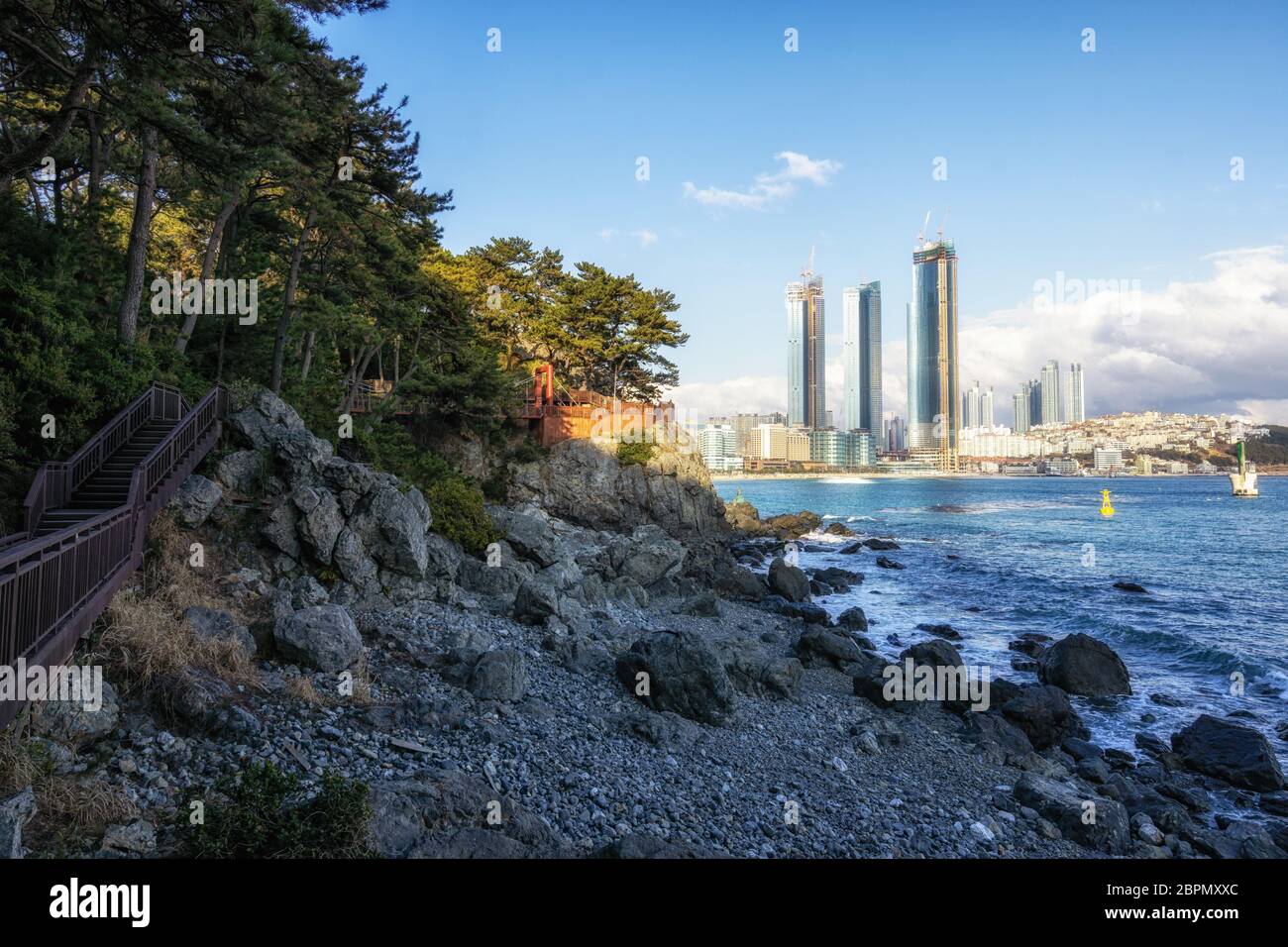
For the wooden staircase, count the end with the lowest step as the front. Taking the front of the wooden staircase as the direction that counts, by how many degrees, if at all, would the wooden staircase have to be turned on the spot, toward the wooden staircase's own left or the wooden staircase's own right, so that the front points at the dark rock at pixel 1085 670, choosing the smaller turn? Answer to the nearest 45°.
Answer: approximately 135° to the wooden staircase's own left

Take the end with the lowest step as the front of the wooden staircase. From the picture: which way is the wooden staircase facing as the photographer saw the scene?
facing the viewer and to the left of the viewer

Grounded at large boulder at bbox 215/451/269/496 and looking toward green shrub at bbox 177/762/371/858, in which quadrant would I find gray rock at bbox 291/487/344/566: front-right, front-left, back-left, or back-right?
front-left

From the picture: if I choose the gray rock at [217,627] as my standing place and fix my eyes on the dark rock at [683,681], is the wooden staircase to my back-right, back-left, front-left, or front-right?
back-left

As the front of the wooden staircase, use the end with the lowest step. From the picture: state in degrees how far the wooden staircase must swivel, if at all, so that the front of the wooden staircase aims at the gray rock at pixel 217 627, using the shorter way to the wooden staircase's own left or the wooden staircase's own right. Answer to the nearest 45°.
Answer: approximately 90° to the wooden staircase's own left

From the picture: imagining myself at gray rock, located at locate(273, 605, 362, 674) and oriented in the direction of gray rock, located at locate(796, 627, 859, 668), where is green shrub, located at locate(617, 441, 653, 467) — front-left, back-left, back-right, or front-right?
front-left

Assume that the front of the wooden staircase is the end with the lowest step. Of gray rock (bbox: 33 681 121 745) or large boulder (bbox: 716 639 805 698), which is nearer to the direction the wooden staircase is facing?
the gray rock

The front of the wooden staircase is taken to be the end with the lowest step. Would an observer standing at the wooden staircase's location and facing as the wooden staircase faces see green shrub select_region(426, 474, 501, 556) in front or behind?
behind

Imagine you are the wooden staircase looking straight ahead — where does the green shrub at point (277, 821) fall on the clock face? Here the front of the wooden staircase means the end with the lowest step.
The green shrub is roughly at 10 o'clock from the wooden staircase.
